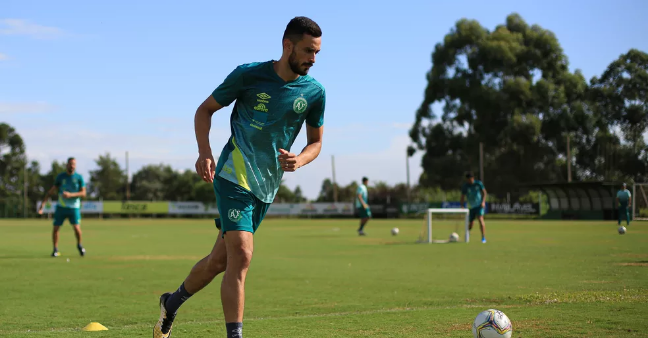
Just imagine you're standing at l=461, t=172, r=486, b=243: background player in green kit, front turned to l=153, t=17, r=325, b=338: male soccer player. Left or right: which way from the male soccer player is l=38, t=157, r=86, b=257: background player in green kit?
right

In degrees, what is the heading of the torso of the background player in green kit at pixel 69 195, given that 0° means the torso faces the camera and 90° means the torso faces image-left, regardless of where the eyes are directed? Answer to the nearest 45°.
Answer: approximately 0°

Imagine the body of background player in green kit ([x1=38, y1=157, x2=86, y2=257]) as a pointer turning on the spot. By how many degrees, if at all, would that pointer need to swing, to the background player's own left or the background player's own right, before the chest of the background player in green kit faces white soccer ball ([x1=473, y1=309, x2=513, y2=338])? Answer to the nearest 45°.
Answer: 0° — they already face it

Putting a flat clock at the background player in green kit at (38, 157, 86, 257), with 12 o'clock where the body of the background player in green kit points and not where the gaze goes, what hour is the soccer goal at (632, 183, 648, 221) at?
The soccer goal is roughly at 8 o'clock from the background player in green kit.

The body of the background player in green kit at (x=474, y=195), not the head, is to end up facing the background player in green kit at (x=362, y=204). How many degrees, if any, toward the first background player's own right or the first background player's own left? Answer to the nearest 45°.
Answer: approximately 90° to the first background player's own right

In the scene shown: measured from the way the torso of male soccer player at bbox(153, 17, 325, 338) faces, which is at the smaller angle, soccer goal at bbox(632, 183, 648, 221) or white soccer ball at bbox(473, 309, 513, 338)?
the white soccer ball

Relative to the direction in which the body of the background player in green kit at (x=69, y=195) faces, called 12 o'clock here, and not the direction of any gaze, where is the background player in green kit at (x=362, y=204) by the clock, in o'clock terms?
the background player in green kit at (x=362, y=204) is roughly at 8 o'clock from the background player in green kit at (x=69, y=195).
